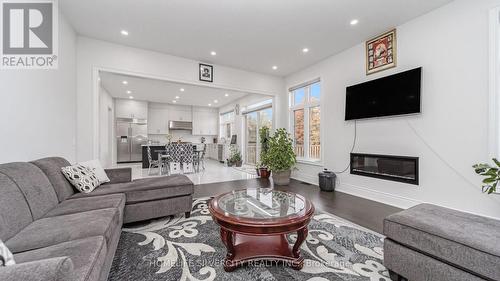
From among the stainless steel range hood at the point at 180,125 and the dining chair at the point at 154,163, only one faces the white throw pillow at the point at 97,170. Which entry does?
the stainless steel range hood

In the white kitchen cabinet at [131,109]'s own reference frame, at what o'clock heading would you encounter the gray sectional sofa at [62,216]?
The gray sectional sofa is roughly at 12 o'clock from the white kitchen cabinet.

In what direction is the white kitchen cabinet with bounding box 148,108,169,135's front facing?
toward the camera

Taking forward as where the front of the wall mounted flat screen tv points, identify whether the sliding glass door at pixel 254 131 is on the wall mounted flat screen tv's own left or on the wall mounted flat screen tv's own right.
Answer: on the wall mounted flat screen tv's own right

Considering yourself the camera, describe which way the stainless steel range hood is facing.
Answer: facing the viewer

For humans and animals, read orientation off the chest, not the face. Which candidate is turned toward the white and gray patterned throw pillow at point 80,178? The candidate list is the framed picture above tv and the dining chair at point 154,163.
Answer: the framed picture above tv

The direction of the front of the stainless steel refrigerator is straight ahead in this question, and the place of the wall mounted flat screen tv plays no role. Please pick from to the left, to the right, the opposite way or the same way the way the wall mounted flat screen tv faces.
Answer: to the right

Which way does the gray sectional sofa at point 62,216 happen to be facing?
to the viewer's right

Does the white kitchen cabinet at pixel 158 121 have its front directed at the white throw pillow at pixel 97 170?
yes

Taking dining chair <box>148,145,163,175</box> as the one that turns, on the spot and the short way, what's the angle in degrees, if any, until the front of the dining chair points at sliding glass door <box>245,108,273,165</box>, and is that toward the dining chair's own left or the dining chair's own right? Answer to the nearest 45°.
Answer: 0° — it already faces it

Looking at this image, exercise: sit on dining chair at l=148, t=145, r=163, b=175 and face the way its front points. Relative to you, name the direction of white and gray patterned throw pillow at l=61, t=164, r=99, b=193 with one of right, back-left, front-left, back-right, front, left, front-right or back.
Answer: right

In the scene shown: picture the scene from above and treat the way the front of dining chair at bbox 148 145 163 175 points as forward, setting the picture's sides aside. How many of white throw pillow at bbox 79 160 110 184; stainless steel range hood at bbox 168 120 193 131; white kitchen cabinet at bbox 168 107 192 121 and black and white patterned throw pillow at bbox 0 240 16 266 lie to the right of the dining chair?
2

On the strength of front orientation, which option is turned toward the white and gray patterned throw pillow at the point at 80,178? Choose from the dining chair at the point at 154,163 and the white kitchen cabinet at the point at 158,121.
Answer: the white kitchen cabinet

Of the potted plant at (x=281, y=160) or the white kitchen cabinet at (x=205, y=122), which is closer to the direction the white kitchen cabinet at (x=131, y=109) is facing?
the potted plant

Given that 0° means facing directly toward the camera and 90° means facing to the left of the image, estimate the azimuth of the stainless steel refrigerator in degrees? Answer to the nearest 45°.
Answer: approximately 0°

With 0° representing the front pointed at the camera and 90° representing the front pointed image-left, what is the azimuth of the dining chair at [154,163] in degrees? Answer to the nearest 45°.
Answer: approximately 270°

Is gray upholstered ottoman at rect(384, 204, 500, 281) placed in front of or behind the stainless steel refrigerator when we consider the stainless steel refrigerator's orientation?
in front

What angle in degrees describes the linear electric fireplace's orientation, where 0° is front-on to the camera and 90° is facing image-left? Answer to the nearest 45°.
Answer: approximately 45°
